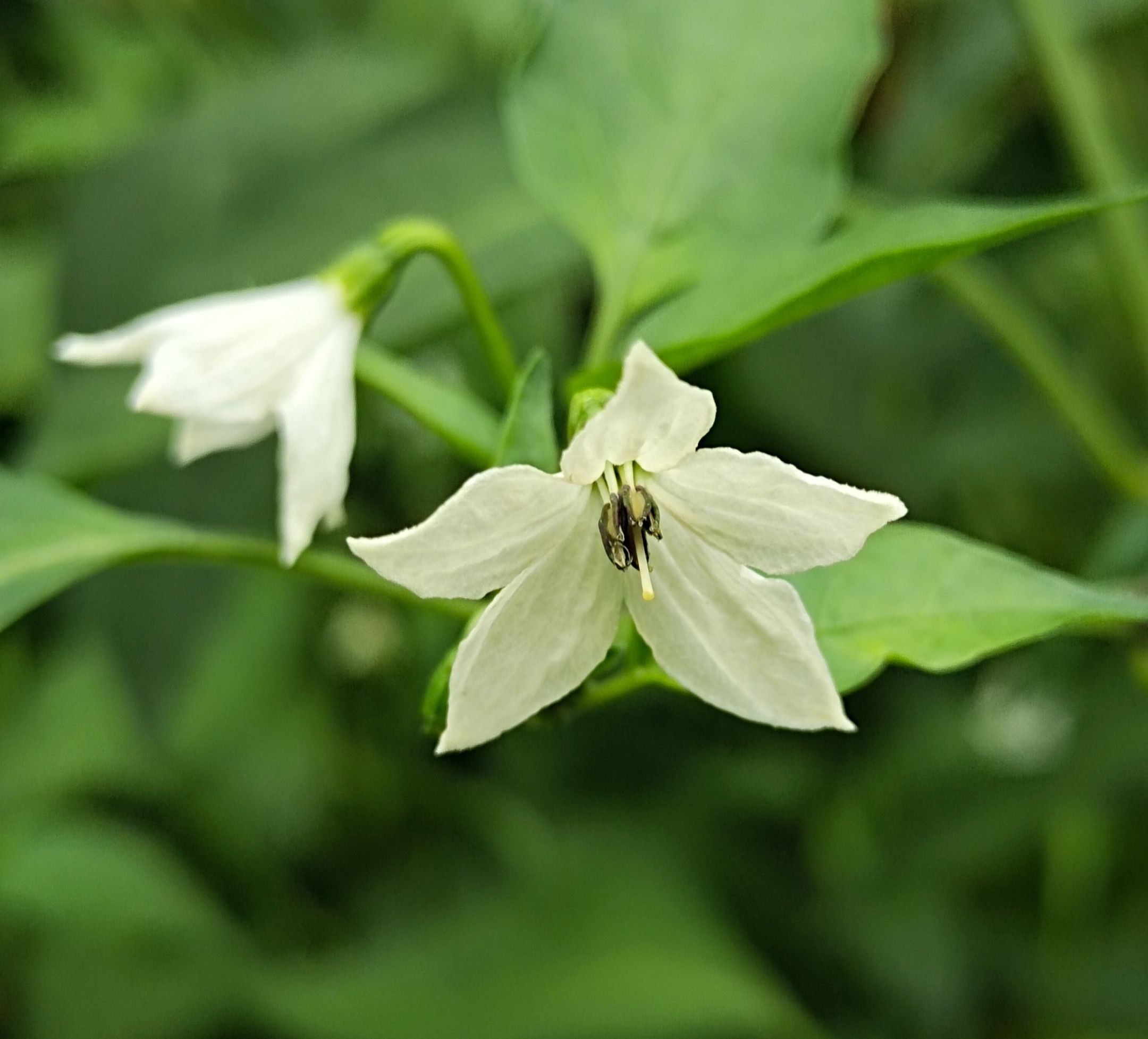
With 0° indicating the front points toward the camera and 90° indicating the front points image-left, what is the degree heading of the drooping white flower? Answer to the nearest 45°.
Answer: approximately 90°
